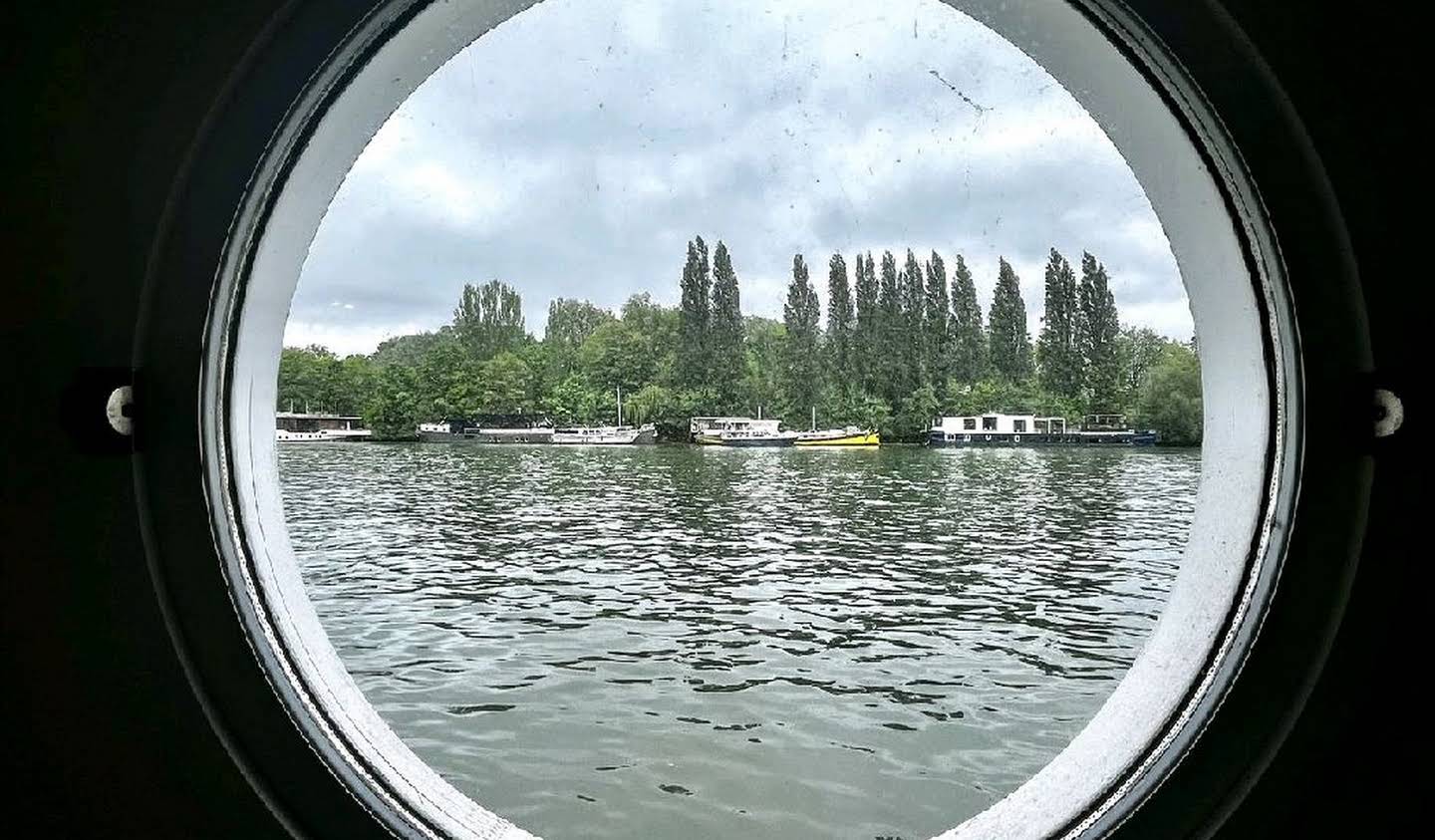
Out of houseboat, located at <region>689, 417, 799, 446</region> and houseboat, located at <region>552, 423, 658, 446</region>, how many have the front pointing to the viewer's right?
2

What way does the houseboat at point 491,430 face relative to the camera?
to the viewer's left

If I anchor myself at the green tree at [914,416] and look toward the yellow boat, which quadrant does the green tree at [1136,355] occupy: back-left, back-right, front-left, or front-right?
back-right

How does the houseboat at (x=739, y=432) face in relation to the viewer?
to the viewer's right

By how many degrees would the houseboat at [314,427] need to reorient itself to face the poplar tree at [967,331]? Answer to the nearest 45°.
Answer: approximately 45° to its right

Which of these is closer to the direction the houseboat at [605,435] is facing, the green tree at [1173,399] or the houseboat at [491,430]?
the green tree

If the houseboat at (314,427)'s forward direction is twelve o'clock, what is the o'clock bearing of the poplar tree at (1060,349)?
The poplar tree is roughly at 1 o'clock from the houseboat.
